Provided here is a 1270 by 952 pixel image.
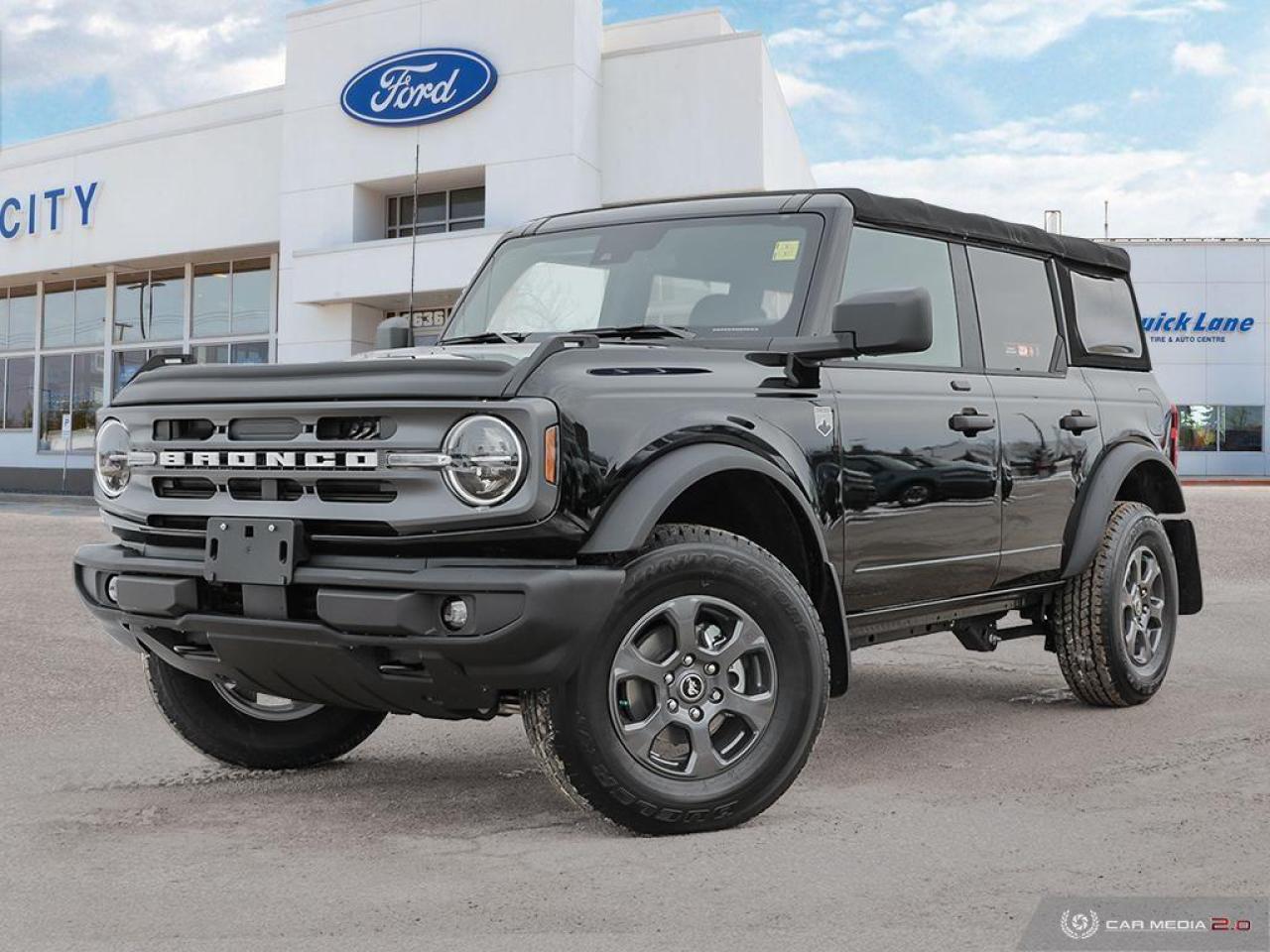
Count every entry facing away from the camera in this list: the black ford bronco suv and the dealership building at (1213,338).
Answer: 0

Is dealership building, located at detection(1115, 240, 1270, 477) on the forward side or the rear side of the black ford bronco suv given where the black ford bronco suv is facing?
on the rear side

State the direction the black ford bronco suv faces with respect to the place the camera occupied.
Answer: facing the viewer and to the left of the viewer

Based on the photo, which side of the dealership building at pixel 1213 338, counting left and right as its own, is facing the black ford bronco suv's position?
front

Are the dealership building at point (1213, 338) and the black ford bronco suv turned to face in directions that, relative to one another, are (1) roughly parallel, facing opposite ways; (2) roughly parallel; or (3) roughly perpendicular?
roughly parallel

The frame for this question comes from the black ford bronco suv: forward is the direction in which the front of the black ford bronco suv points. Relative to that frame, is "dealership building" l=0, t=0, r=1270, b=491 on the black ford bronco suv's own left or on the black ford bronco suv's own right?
on the black ford bronco suv's own right

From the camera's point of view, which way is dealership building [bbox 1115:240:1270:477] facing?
toward the camera
